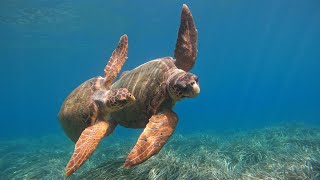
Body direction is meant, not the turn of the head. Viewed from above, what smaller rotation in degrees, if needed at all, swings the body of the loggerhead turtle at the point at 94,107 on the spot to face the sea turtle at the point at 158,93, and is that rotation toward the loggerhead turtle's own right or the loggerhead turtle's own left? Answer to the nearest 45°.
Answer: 0° — it already faces it

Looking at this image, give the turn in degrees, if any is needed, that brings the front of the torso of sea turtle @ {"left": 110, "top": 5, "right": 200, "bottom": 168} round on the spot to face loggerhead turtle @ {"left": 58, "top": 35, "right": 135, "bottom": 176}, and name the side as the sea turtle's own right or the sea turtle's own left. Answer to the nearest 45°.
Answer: approximately 180°

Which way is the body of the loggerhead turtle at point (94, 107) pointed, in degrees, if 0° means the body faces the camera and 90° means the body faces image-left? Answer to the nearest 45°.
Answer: approximately 315°

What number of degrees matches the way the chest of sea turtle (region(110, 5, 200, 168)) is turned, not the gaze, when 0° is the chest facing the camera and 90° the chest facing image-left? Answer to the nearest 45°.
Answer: approximately 315°
